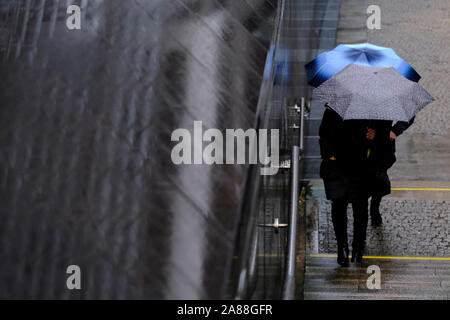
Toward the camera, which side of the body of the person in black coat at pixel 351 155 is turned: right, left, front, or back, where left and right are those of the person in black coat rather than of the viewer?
front

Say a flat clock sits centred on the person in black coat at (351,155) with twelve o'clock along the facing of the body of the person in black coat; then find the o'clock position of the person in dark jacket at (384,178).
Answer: The person in dark jacket is roughly at 7 o'clock from the person in black coat.

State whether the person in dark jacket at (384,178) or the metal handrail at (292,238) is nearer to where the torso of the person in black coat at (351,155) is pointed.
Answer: the metal handrail

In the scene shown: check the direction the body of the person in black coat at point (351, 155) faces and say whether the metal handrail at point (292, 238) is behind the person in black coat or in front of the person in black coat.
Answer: in front
